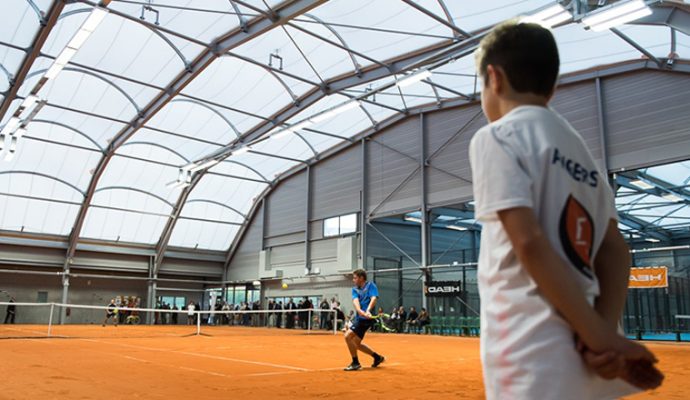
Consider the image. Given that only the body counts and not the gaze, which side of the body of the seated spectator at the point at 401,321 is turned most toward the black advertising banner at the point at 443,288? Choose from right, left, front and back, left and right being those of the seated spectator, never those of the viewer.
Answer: left

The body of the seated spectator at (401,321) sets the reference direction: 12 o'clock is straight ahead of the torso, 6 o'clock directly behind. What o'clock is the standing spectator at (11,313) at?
the standing spectator at (11,313) is roughly at 2 o'clock from the seated spectator at (401,321).

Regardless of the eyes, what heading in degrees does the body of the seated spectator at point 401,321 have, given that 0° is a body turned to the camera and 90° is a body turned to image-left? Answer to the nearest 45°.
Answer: approximately 45°

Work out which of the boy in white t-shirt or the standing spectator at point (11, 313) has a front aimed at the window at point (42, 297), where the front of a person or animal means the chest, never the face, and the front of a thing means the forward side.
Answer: the boy in white t-shirt

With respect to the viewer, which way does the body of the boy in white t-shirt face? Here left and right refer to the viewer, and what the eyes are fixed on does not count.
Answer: facing away from the viewer and to the left of the viewer

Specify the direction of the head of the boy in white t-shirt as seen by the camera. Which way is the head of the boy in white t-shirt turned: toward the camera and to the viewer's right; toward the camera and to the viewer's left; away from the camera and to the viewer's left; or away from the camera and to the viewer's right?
away from the camera and to the viewer's left
